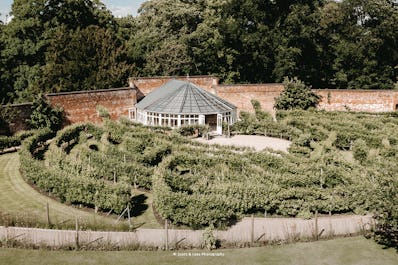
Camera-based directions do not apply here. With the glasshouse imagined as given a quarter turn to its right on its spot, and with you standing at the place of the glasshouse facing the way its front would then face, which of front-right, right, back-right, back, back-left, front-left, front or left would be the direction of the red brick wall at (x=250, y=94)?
back

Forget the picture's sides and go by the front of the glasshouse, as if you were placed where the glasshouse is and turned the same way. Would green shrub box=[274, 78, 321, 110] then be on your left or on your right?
on your left

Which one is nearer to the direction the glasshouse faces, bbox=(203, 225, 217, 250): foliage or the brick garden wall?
the foliage

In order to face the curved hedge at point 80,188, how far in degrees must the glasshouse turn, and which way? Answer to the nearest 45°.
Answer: approximately 45° to its right

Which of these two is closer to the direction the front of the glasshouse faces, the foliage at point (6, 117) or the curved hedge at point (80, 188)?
the curved hedge

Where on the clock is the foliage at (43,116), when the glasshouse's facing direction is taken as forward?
The foliage is roughly at 4 o'clock from the glasshouse.

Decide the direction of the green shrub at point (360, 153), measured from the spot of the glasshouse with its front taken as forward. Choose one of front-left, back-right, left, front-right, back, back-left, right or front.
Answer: front

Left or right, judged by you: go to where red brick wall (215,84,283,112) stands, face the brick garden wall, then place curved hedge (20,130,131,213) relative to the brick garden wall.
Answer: left

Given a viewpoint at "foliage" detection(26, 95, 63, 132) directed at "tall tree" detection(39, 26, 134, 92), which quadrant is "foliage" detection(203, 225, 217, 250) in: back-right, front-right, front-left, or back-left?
back-right

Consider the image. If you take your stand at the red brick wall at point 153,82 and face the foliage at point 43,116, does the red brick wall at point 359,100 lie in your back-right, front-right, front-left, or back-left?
back-left

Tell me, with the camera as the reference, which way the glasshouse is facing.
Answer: facing the viewer and to the right of the viewer

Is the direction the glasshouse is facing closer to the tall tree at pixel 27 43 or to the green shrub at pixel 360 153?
the green shrub

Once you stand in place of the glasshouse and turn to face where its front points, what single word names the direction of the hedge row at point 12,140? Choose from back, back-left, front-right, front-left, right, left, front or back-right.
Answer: right
